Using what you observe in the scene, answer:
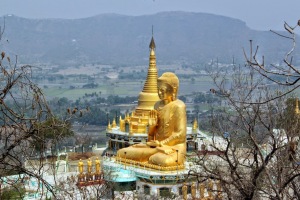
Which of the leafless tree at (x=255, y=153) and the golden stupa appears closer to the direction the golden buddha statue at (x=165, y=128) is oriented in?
the leafless tree

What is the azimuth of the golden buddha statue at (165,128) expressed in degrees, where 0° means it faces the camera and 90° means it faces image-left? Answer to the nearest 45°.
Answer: approximately 45°

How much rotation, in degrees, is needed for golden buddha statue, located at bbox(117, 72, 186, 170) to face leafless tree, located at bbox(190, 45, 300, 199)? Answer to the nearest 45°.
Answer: approximately 45° to its left

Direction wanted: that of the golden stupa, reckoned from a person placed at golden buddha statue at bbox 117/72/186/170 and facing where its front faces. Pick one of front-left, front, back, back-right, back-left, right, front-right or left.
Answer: back-right
